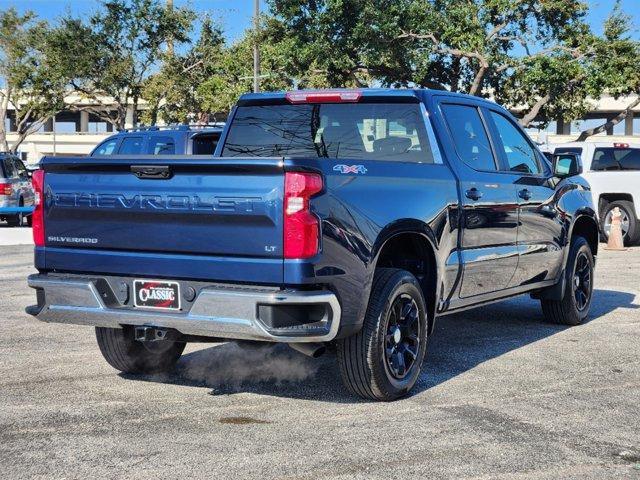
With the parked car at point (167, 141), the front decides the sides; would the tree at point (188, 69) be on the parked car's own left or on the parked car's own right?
on the parked car's own right

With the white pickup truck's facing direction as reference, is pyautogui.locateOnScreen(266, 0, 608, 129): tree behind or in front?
in front

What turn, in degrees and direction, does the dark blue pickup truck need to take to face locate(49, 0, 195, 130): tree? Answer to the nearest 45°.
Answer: approximately 45° to its left

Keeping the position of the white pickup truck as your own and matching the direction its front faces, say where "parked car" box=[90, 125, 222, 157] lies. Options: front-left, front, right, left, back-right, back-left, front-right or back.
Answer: left

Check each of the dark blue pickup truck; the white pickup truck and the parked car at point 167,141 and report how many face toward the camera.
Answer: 0

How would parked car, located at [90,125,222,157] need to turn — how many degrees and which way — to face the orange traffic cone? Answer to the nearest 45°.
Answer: approximately 135° to its right

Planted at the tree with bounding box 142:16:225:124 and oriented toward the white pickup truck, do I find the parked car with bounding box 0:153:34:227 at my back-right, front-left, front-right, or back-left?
front-right

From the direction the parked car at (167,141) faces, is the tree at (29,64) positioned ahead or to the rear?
ahead

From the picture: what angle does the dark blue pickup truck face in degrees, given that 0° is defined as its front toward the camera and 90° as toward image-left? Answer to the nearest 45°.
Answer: approximately 225°

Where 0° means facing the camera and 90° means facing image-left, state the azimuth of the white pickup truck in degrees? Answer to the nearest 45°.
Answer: approximately 135°

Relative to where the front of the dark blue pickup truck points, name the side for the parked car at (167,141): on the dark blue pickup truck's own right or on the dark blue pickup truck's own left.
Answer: on the dark blue pickup truck's own left

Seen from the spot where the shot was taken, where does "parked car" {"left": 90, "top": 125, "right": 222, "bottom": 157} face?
facing away from the viewer and to the left of the viewer

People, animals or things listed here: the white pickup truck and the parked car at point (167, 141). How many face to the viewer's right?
0

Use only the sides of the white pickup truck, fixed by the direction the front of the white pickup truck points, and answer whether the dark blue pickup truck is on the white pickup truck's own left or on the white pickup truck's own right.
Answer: on the white pickup truck's own left
